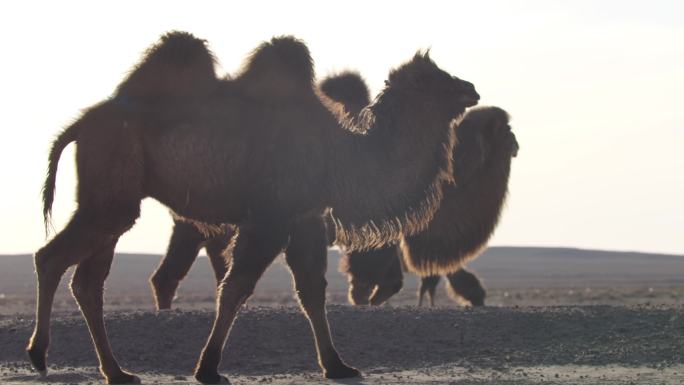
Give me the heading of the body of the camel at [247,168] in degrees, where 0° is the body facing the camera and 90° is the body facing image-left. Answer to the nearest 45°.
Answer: approximately 270°
